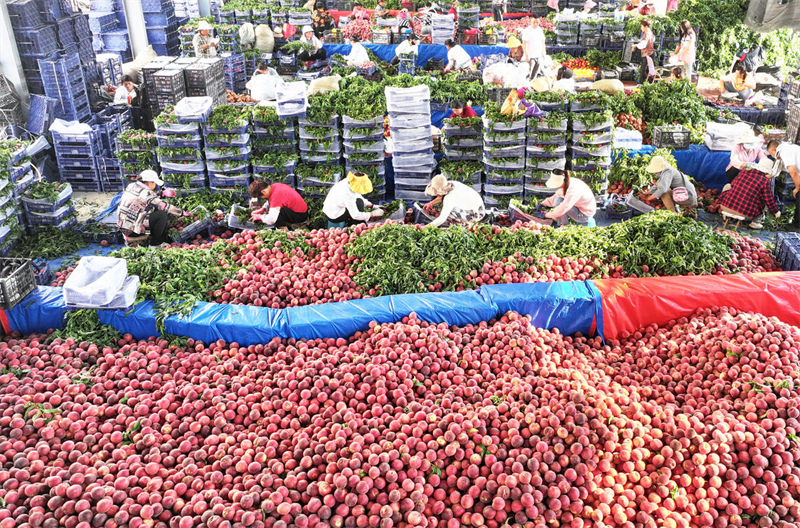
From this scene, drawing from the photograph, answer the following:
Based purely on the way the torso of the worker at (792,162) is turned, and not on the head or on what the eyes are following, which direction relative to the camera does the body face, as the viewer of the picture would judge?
to the viewer's left

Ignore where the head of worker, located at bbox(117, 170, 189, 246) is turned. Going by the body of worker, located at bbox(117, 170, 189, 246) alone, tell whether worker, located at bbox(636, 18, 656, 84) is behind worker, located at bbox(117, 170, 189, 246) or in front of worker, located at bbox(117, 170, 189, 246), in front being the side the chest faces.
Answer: in front

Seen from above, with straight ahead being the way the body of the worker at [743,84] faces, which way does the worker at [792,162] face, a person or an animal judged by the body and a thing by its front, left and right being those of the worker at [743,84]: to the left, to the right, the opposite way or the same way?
to the right

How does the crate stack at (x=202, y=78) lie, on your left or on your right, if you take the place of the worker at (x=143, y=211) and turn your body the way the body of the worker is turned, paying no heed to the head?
on your left

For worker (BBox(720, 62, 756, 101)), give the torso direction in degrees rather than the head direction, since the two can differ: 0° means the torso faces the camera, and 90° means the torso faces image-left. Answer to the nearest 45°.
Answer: approximately 0°

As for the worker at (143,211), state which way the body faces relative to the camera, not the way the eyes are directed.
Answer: to the viewer's right

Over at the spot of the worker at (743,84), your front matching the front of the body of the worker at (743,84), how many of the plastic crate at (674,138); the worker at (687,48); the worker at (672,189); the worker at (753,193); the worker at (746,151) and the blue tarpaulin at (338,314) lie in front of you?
5

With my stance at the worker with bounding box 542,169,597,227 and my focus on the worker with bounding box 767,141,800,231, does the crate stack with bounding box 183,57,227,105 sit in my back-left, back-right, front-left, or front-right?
back-left

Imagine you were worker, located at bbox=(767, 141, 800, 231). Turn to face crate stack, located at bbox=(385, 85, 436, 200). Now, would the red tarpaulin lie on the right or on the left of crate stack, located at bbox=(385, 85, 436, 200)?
left

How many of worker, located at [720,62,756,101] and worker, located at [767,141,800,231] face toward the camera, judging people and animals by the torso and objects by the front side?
1

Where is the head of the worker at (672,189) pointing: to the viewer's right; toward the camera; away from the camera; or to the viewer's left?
to the viewer's left
